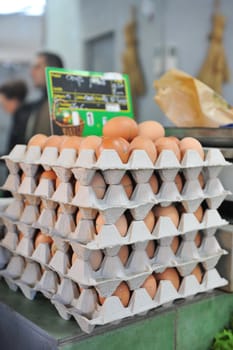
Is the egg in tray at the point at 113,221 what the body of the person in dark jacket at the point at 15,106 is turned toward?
no

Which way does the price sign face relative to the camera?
toward the camera
